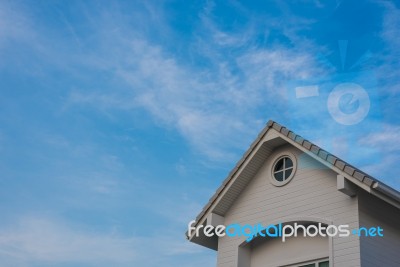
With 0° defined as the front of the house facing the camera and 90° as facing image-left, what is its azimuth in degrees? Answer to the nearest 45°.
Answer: approximately 45°
